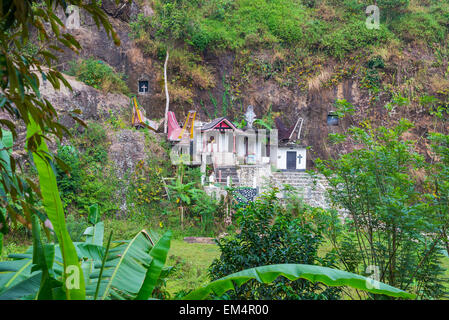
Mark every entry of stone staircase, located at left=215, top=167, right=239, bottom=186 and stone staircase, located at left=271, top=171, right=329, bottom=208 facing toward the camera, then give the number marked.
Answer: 2

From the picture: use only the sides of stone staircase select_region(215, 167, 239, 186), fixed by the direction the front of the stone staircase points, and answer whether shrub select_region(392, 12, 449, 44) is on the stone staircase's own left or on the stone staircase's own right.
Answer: on the stone staircase's own left

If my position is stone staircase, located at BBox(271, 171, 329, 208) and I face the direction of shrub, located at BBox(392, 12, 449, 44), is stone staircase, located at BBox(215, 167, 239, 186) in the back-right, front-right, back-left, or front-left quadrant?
back-left

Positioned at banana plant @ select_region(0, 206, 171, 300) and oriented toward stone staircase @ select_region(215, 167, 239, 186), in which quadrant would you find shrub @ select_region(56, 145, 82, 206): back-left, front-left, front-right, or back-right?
front-left

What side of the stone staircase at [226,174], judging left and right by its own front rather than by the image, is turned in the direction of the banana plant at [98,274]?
front

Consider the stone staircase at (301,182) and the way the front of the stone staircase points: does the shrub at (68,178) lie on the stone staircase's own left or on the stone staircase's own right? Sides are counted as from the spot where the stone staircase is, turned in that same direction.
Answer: on the stone staircase's own right

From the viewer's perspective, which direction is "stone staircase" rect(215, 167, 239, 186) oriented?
toward the camera

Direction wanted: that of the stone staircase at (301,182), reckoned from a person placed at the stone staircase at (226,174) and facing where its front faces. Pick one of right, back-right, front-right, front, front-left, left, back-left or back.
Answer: left

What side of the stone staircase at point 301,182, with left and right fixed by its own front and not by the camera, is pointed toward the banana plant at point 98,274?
front

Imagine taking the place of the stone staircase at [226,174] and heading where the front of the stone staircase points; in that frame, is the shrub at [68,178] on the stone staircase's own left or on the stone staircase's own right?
on the stone staircase's own right

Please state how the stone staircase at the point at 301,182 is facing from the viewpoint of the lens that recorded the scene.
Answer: facing the viewer

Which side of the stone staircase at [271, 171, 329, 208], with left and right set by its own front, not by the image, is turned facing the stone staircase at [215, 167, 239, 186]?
right

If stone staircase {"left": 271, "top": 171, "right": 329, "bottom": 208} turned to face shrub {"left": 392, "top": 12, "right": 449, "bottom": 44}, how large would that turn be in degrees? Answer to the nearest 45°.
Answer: approximately 135° to its left

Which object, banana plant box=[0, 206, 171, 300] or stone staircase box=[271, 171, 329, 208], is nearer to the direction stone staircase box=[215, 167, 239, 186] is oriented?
the banana plant

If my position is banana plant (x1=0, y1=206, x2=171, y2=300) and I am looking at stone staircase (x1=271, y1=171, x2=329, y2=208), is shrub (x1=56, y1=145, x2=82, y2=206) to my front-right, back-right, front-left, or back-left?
front-left
